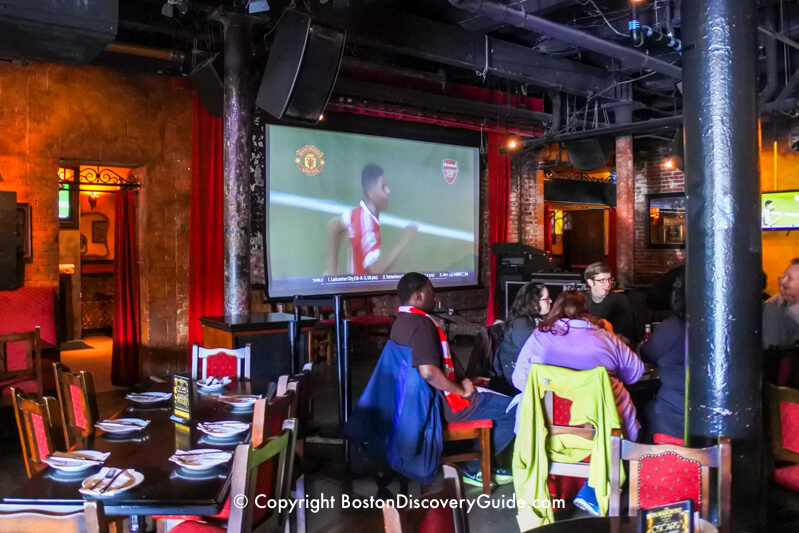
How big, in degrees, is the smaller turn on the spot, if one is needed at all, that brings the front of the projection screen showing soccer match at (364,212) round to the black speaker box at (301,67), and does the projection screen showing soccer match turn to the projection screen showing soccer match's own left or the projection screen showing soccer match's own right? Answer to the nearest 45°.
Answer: approximately 45° to the projection screen showing soccer match's own right

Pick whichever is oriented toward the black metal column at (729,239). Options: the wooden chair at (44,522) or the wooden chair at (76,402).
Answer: the wooden chair at (76,402)

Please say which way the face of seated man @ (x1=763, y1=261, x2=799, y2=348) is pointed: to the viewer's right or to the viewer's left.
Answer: to the viewer's left

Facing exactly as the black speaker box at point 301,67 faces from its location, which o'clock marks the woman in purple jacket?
The woman in purple jacket is roughly at 12 o'clock from the black speaker box.

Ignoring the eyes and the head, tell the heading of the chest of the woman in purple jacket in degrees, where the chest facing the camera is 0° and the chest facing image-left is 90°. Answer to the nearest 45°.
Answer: approximately 180°

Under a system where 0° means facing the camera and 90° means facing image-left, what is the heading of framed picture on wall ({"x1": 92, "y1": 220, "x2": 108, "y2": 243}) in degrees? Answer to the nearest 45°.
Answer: approximately 0°
